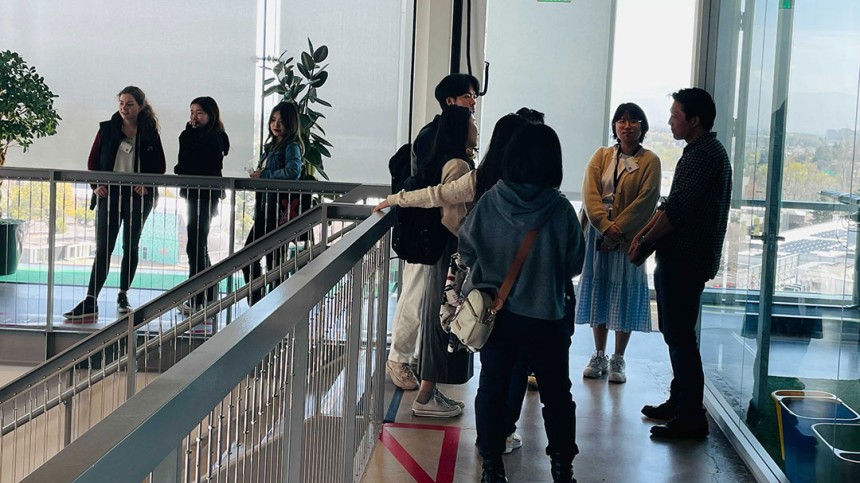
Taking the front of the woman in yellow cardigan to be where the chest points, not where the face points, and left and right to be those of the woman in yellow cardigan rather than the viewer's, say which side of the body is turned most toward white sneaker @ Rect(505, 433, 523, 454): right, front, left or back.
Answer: front

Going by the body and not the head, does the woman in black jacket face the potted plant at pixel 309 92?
no

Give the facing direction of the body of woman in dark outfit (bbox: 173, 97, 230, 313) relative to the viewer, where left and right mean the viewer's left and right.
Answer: facing the viewer and to the left of the viewer

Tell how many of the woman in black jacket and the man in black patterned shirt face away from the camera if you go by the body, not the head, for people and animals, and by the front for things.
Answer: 0

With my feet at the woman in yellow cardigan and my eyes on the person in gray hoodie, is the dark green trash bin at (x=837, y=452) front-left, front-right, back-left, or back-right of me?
front-left

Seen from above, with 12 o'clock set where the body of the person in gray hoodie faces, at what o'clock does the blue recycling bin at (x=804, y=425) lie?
The blue recycling bin is roughly at 3 o'clock from the person in gray hoodie.

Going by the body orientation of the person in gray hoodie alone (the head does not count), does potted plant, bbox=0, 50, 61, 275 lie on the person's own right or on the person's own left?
on the person's own left

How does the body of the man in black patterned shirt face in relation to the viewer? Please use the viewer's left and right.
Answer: facing to the left of the viewer

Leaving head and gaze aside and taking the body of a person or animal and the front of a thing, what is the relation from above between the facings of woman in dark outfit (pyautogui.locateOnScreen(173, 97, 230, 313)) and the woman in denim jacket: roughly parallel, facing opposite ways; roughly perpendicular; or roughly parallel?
roughly parallel

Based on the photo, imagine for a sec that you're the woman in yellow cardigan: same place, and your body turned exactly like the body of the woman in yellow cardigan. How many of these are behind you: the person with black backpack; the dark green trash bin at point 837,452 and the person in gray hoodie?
0

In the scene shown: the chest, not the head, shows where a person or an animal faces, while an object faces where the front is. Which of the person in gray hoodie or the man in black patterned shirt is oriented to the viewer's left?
the man in black patterned shirt

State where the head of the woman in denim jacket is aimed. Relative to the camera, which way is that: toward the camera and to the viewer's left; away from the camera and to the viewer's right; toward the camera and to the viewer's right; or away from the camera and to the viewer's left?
toward the camera and to the viewer's left

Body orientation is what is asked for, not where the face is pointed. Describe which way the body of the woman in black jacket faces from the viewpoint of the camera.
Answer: toward the camera

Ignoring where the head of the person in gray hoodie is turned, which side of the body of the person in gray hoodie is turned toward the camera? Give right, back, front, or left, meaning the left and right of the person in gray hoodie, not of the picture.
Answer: back

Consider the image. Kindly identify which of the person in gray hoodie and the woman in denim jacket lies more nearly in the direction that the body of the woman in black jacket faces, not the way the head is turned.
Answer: the person in gray hoodie

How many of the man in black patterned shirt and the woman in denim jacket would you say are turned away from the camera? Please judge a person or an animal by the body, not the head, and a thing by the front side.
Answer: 0

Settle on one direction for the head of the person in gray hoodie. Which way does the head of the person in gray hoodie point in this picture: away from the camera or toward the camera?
away from the camera

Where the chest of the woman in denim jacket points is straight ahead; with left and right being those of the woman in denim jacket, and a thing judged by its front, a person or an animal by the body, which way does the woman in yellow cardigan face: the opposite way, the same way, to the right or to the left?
the same way

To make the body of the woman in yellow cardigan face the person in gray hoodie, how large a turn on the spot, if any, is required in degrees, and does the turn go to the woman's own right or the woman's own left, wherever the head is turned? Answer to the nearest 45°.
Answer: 0° — they already face them

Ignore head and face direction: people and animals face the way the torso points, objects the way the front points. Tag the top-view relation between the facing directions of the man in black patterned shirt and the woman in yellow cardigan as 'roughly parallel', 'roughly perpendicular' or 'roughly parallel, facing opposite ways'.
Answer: roughly perpendicular

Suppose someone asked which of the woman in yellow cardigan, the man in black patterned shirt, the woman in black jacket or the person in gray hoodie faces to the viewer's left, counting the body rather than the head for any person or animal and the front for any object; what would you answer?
the man in black patterned shirt

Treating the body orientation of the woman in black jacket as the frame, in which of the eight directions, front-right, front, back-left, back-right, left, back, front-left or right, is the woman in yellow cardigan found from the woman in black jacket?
front-left

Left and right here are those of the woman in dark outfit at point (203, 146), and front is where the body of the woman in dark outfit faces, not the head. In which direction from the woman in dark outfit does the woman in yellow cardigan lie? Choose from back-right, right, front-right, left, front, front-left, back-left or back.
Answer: left
